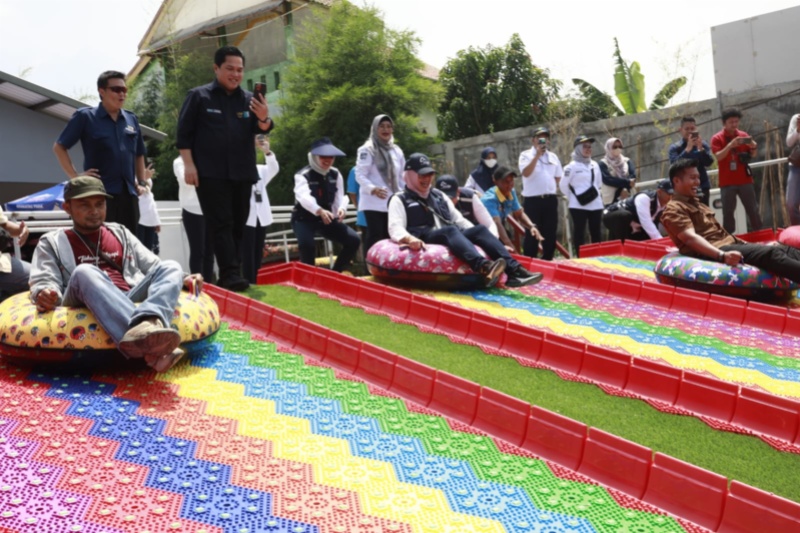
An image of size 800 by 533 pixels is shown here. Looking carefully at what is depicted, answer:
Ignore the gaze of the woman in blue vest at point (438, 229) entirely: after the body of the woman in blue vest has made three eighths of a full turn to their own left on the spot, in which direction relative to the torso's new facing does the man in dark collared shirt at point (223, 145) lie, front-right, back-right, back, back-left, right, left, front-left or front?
back-left

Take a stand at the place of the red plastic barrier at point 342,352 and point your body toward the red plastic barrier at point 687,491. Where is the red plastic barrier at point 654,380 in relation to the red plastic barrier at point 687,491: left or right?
left

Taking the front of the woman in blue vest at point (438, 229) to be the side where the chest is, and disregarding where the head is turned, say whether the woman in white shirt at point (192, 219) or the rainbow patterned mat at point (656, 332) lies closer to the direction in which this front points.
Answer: the rainbow patterned mat

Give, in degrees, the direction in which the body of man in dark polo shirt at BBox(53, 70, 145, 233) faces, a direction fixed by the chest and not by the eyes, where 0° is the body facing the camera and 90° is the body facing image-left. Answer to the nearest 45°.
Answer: approximately 315°

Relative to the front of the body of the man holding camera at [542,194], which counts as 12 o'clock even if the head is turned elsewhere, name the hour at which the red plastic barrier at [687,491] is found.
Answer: The red plastic barrier is roughly at 12 o'clock from the man holding camera.

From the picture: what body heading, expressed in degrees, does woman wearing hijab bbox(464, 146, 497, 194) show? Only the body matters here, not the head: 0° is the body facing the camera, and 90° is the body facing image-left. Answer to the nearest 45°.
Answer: approximately 315°

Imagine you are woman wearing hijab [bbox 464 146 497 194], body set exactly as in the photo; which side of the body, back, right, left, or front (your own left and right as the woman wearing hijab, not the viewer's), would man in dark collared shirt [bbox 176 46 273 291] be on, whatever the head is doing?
right
